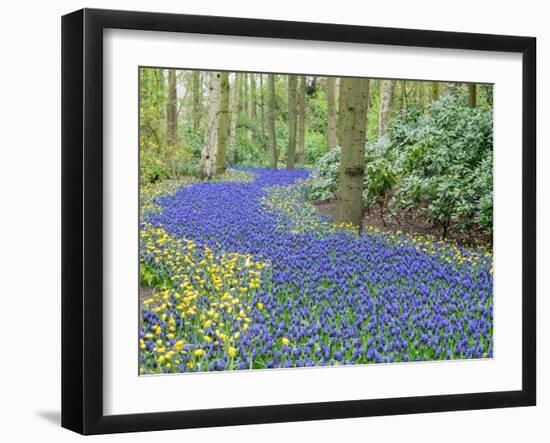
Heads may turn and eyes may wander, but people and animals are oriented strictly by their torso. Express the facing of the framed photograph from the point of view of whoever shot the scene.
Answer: facing the viewer and to the right of the viewer
